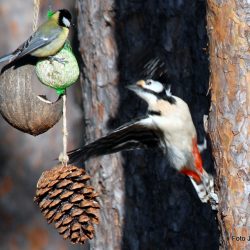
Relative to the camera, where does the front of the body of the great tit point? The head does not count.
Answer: to the viewer's right
